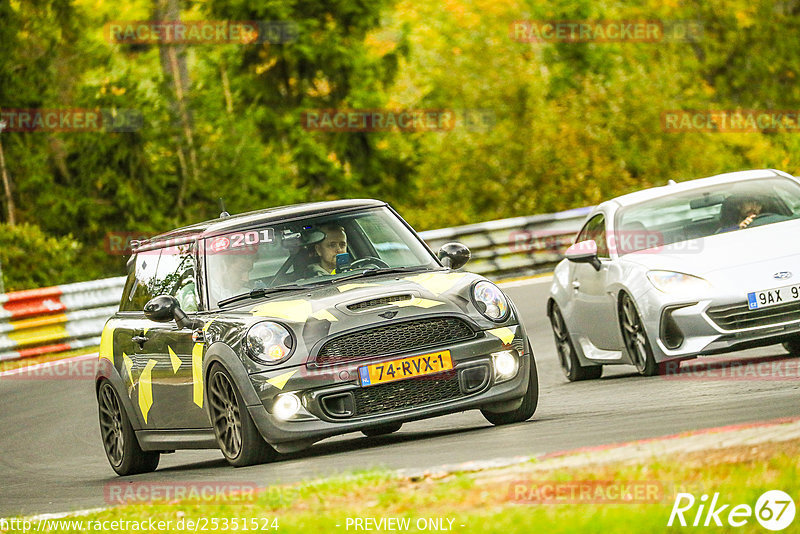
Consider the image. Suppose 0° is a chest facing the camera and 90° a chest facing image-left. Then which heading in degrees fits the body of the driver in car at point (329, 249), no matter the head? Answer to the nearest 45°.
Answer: approximately 315°

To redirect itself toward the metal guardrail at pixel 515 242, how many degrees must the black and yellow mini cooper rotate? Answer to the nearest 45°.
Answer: approximately 135° to its left

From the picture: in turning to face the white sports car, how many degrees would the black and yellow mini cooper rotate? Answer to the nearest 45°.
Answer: approximately 90° to its left

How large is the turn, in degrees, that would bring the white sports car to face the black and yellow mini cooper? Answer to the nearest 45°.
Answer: approximately 90° to its right

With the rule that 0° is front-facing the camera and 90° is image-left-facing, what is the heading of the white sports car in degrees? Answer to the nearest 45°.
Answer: approximately 315°

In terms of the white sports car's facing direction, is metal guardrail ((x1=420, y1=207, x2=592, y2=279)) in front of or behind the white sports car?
behind

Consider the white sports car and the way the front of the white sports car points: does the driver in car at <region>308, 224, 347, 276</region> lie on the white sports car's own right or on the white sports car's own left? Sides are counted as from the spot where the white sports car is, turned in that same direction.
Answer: on the white sports car's own right

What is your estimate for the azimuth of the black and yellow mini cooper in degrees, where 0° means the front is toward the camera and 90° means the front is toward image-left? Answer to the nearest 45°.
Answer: approximately 315°
